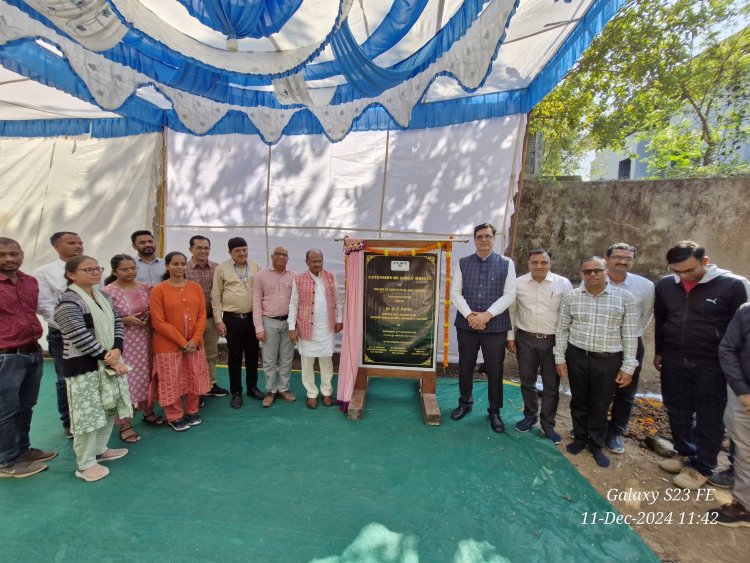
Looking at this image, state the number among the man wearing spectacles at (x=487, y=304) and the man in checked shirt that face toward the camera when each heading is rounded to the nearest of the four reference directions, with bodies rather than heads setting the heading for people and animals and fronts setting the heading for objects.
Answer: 2

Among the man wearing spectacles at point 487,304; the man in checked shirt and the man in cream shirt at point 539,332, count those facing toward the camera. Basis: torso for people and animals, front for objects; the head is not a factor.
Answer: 3

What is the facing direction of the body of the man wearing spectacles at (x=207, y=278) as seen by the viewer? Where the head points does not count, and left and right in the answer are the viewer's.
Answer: facing the viewer and to the right of the viewer

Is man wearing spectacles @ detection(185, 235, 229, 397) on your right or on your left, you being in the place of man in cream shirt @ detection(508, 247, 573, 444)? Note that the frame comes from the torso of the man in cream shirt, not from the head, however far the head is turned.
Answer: on your right

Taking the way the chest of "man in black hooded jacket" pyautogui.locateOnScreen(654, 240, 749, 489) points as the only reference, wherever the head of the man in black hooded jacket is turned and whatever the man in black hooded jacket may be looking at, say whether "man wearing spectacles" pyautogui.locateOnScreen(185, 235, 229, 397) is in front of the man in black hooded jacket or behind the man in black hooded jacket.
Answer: in front
